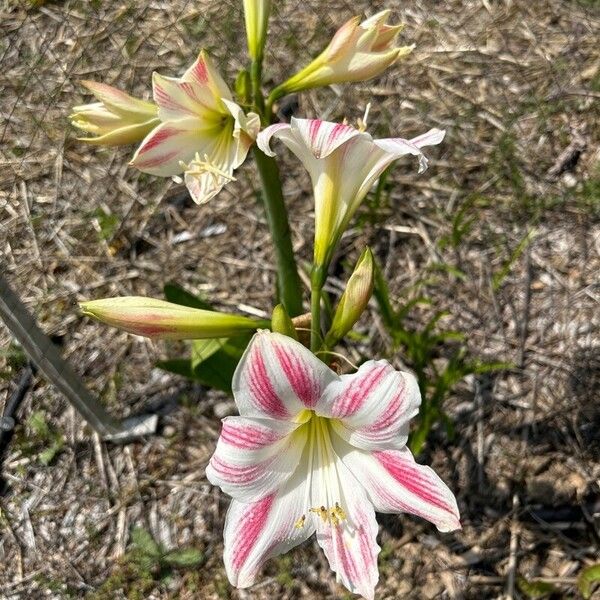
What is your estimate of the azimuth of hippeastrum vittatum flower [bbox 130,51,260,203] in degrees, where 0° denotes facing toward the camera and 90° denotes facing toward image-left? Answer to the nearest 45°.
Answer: approximately 45°

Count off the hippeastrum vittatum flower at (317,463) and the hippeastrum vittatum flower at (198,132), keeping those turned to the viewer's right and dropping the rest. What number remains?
0

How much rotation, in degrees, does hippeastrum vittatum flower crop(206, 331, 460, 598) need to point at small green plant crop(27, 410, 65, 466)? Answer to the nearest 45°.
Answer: approximately 135° to its right

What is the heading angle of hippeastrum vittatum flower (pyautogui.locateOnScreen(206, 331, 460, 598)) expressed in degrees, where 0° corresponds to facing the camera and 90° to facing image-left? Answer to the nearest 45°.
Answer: approximately 0°
